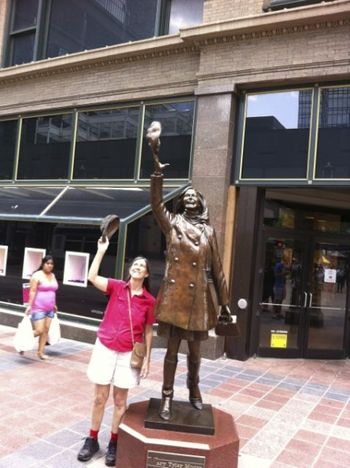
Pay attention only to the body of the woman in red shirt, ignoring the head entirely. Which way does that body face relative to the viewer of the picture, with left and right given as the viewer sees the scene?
facing the viewer

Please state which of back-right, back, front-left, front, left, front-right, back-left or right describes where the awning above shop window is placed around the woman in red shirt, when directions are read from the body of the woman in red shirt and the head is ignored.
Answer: back

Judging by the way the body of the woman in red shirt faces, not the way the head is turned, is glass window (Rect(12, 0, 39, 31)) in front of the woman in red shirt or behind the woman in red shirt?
behind

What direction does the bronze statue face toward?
toward the camera

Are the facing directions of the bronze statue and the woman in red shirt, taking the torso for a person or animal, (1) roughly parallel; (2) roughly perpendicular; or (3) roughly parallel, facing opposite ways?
roughly parallel

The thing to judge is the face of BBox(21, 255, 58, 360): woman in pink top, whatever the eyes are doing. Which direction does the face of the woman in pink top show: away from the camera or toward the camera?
toward the camera

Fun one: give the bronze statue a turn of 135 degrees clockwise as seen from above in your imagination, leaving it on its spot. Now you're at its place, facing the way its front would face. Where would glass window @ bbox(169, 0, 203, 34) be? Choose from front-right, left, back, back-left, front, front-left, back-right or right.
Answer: front-right

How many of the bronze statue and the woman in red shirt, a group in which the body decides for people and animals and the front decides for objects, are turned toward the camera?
2
